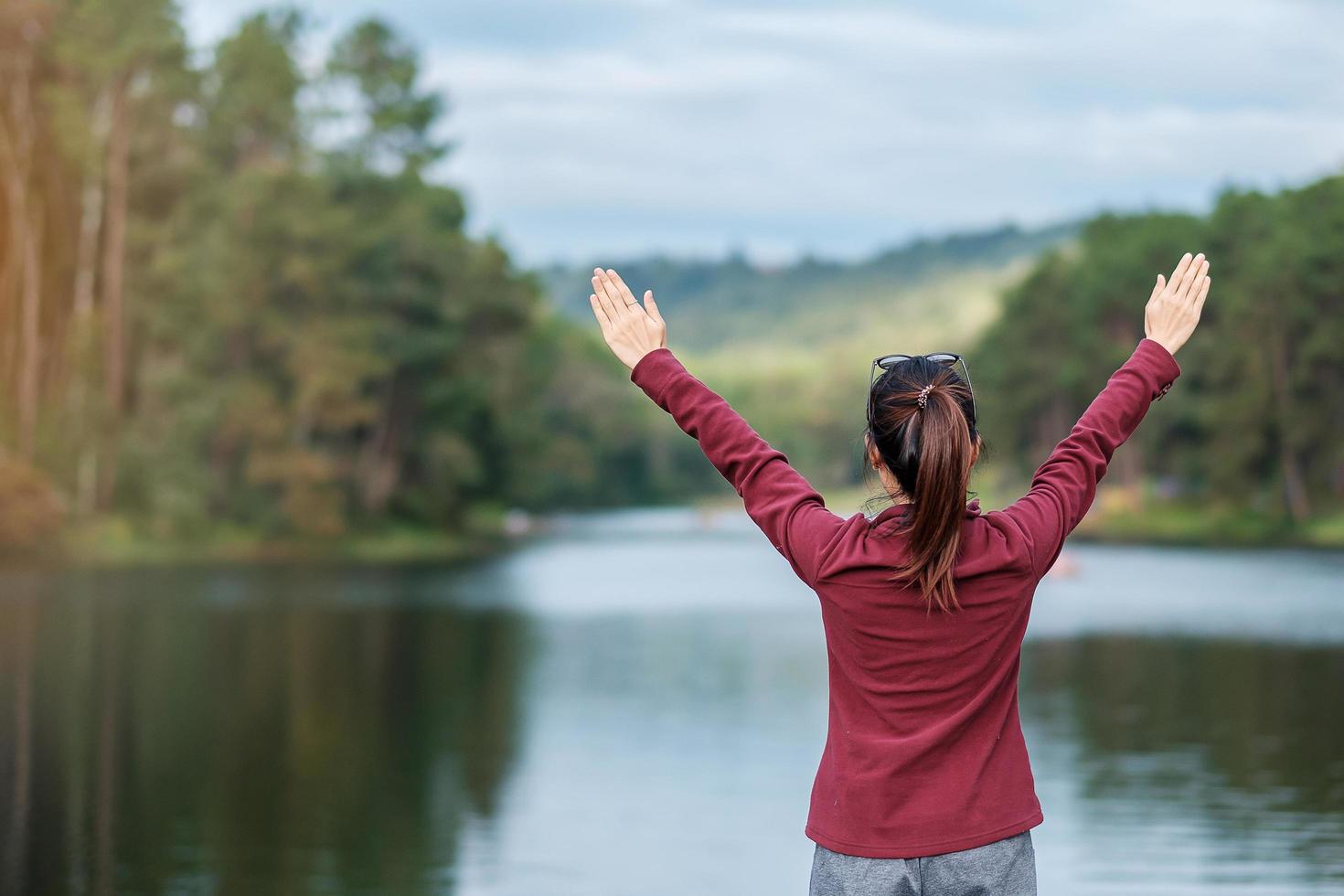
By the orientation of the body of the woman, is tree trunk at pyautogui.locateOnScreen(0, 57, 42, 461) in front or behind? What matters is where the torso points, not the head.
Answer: in front

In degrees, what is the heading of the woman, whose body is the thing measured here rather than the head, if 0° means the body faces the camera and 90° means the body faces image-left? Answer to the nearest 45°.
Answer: approximately 180°

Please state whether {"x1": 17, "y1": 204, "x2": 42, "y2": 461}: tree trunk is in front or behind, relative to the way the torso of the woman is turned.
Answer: in front

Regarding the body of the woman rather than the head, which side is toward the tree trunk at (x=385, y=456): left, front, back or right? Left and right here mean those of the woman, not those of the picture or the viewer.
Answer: front

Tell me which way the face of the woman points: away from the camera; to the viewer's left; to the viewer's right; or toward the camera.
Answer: away from the camera
